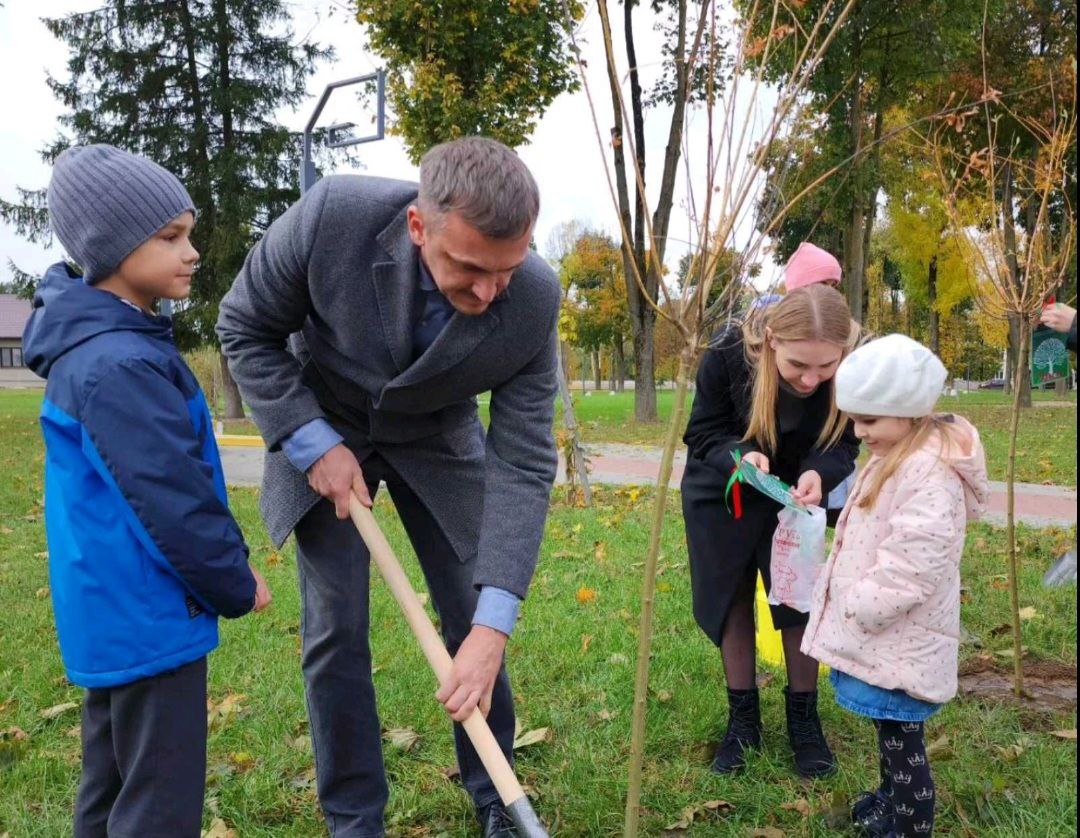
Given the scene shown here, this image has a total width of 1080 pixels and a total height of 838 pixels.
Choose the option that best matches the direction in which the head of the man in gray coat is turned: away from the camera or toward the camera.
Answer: toward the camera

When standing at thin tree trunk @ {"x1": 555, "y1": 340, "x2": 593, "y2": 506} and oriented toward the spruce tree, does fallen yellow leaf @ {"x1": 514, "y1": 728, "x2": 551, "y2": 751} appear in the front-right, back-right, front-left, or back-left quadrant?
back-left

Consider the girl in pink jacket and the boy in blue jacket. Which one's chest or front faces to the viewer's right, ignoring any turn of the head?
the boy in blue jacket

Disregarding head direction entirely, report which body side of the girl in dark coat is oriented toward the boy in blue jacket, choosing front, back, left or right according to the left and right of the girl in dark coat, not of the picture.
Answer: right

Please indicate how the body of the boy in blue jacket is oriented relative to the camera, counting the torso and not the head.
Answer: to the viewer's right

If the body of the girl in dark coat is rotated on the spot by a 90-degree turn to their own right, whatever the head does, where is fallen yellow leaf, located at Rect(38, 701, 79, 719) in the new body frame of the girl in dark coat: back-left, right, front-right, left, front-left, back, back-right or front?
front-right

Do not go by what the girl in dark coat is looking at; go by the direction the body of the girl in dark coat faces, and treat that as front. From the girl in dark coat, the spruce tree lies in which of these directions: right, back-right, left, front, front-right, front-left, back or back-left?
back

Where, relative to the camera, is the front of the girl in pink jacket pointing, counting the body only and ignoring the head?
to the viewer's left

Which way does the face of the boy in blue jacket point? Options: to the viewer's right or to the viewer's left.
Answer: to the viewer's right

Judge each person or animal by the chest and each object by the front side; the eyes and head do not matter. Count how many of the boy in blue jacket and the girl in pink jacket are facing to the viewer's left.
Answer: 1

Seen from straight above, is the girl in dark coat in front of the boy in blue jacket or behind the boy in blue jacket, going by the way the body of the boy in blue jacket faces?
in front

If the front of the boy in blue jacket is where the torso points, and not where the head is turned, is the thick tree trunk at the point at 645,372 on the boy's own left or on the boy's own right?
on the boy's own left

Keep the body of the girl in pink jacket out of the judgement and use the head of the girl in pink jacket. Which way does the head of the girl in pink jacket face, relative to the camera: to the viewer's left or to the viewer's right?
to the viewer's left

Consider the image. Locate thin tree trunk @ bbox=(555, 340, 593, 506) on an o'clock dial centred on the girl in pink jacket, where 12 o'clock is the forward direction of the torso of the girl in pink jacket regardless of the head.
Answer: The thin tree trunk is roughly at 2 o'clock from the girl in pink jacket.
